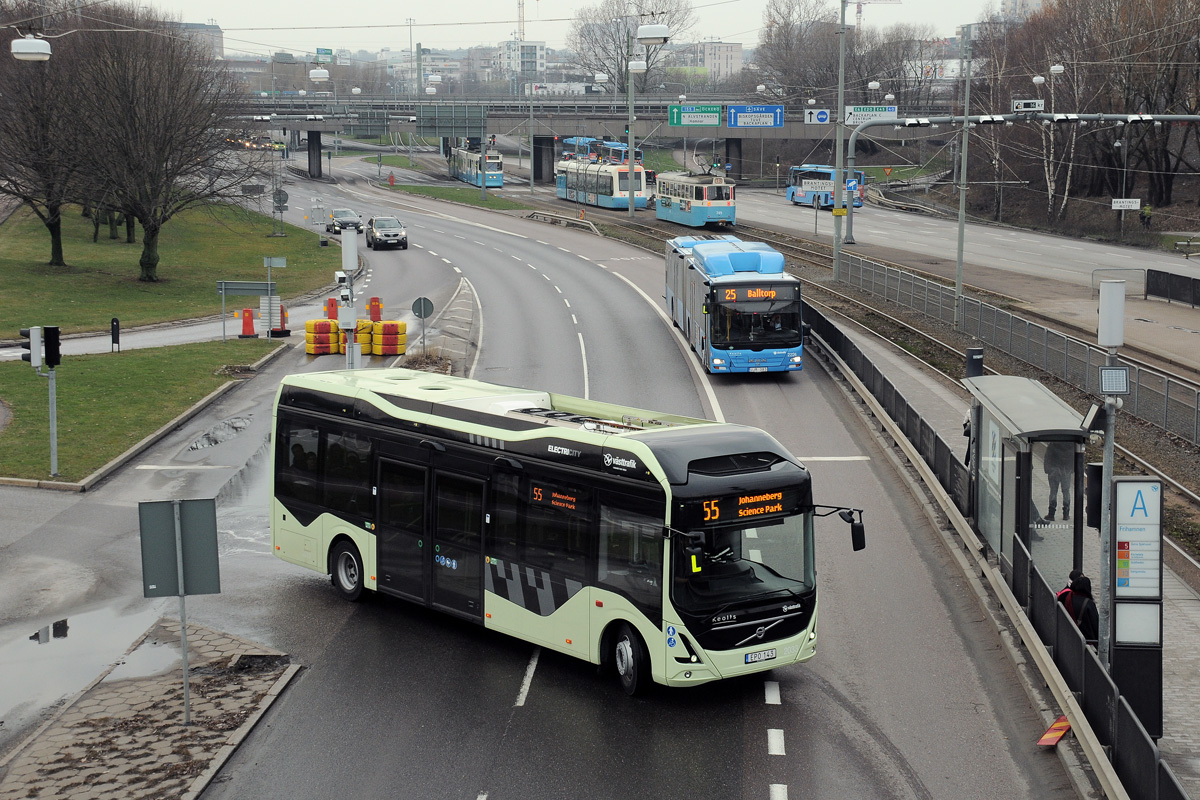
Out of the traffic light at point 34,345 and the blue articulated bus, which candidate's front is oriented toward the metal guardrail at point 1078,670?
the blue articulated bus

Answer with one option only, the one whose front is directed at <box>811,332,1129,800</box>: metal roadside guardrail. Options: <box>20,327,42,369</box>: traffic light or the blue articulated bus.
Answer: the blue articulated bus

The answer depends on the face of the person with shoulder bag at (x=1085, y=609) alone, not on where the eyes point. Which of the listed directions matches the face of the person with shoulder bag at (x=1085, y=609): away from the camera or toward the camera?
away from the camera

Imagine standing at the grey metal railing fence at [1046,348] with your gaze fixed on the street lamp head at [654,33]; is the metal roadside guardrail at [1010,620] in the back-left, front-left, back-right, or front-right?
back-left

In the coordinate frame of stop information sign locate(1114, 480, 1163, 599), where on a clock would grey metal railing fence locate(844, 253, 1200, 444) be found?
The grey metal railing fence is roughly at 6 o'clock from the stop information sign.

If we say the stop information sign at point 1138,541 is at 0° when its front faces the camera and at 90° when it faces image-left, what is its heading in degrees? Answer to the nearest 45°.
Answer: approximately 0°

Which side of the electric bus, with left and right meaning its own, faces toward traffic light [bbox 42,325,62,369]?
back

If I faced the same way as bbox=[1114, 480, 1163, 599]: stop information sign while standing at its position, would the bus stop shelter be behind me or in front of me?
behind
